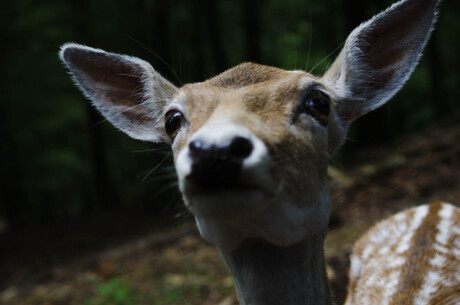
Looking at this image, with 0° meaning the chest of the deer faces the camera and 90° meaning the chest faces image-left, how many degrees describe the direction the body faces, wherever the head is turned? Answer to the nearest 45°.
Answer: approximately 45°

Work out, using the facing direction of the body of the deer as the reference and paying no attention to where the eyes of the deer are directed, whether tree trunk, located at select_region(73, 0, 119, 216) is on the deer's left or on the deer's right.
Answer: on the deer's right

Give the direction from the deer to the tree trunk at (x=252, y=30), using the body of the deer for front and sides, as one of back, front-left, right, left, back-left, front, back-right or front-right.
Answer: back-right
